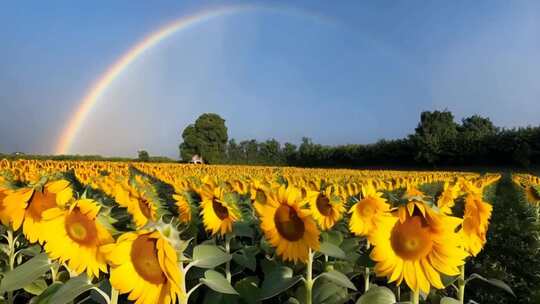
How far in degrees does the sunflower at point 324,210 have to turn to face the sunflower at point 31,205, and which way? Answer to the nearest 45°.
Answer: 0° — it already faces it

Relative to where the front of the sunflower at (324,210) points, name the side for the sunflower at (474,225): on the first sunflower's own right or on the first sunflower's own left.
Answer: on the first sunflower's own left

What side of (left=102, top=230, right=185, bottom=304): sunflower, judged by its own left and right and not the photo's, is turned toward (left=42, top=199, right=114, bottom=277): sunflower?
right

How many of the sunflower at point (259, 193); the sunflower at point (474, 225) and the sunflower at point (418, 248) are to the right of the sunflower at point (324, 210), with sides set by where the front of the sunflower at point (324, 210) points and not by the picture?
1

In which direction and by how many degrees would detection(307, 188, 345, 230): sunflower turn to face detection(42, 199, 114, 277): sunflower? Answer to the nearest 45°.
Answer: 0° — it already faces it

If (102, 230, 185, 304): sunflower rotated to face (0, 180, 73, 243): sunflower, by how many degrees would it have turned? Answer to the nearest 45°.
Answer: approximately 90° to its right

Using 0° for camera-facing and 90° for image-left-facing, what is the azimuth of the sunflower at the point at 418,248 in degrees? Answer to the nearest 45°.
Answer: approximately 0°

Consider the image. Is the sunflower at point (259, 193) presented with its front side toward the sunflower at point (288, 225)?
yes

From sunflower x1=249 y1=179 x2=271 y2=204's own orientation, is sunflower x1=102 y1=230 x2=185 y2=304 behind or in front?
in front

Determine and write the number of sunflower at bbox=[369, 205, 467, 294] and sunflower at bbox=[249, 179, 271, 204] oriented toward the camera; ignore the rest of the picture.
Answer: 2

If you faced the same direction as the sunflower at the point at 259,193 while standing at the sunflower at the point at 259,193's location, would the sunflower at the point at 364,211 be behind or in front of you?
in front
